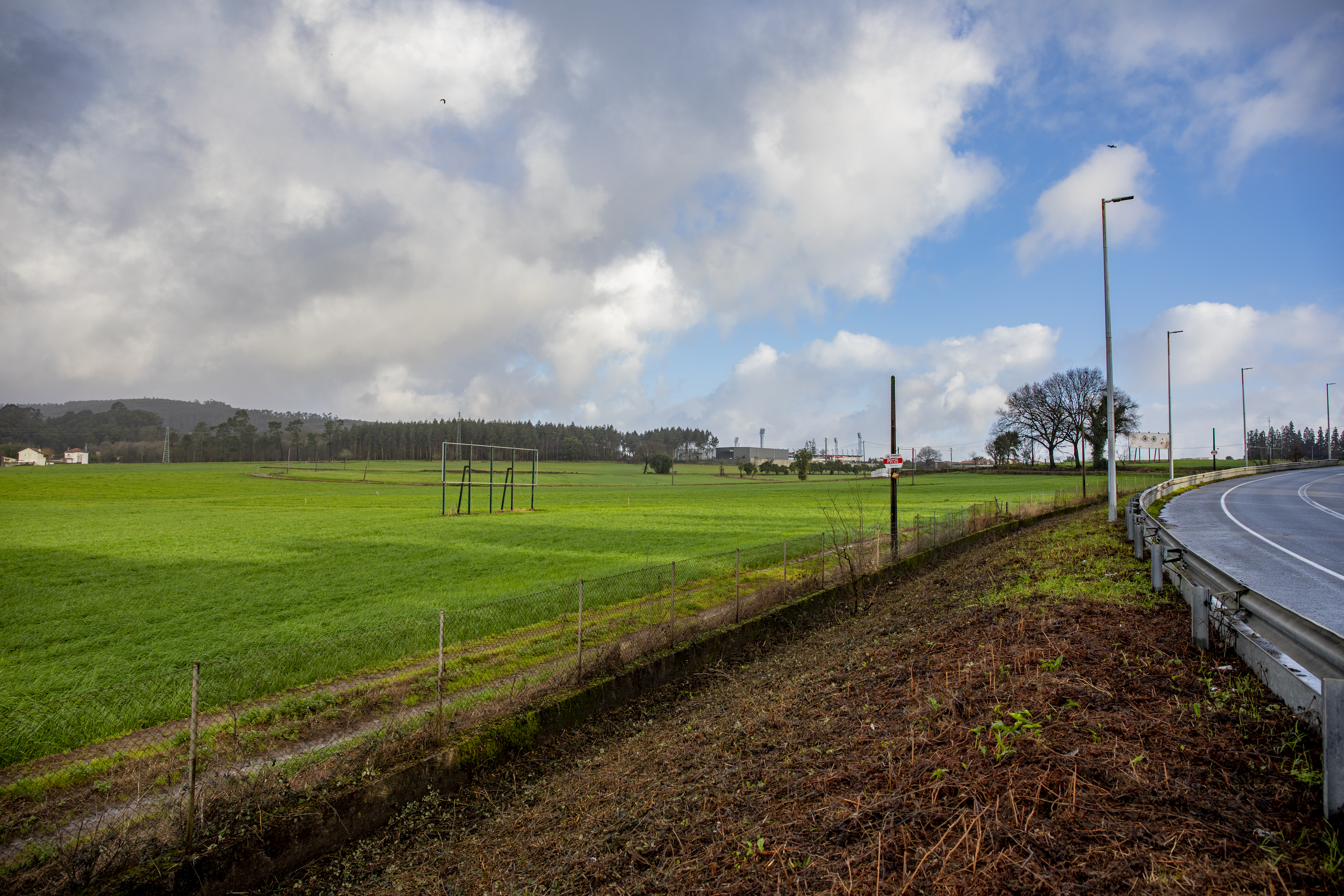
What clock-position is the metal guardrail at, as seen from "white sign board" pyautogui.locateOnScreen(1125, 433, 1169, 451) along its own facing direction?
The metal guardrail is roughly at 12 o'clock from the white sign board.

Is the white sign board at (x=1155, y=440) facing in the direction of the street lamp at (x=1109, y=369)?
yes

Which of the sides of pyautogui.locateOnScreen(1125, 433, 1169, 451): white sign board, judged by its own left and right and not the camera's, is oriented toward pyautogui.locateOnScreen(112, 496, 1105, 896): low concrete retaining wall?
front

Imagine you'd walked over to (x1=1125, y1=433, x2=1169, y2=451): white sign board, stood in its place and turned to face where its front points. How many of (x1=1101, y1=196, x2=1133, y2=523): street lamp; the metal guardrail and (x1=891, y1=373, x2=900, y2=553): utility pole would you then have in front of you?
3

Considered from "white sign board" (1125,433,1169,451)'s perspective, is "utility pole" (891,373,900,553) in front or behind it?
in front

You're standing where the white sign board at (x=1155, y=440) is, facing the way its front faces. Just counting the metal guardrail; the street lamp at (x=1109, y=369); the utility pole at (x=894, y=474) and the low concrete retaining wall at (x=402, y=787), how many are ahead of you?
4

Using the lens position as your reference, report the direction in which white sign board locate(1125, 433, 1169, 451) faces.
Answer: facing the viewer

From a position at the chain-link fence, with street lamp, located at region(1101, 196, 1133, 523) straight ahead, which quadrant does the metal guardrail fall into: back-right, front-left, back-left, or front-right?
front-right

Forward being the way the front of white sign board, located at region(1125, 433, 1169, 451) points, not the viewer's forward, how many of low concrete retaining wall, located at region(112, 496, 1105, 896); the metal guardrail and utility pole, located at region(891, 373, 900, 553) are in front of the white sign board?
3

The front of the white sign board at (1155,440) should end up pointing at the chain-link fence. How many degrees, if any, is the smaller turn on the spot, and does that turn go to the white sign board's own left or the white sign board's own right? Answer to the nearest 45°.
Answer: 0° — it already faces it
